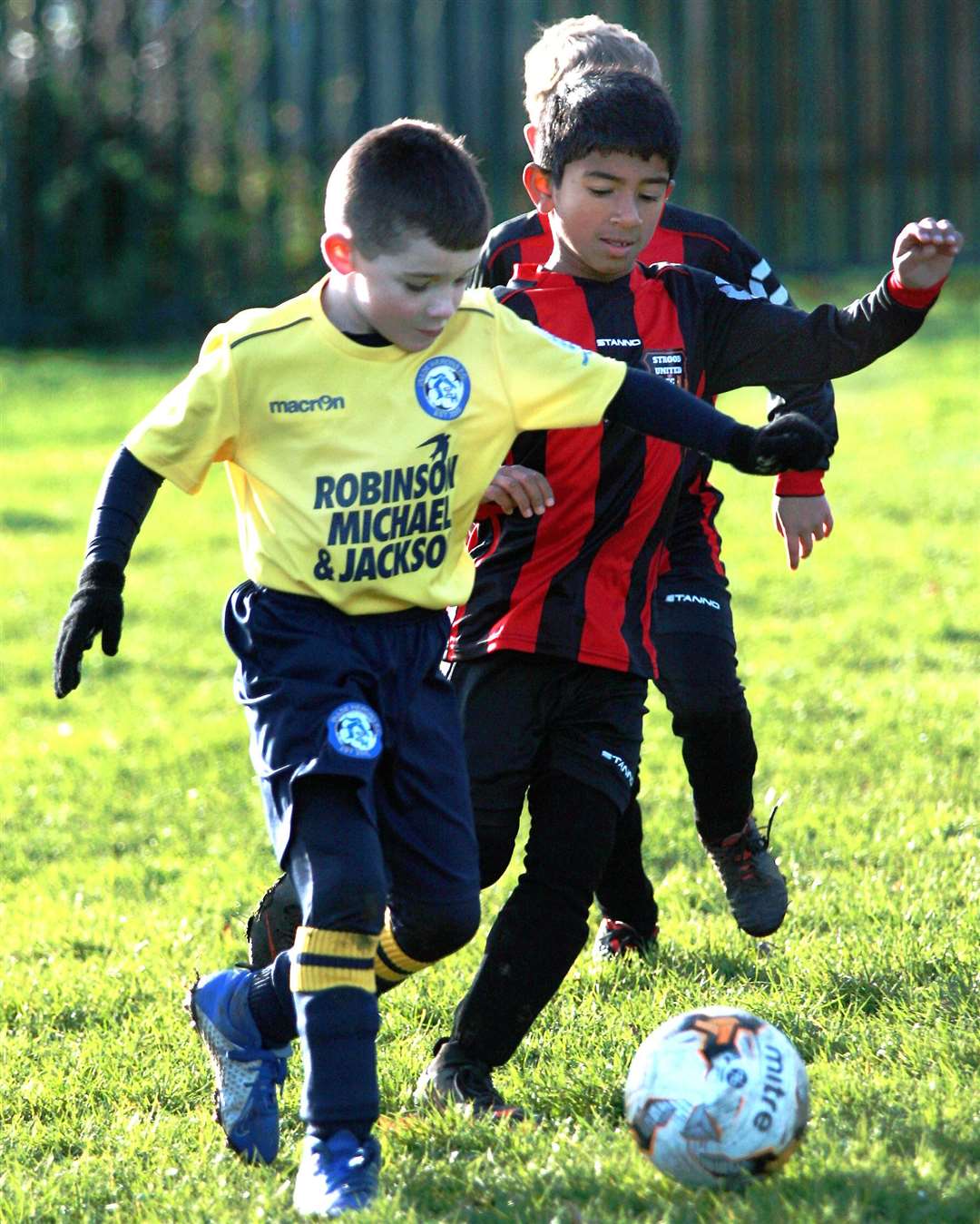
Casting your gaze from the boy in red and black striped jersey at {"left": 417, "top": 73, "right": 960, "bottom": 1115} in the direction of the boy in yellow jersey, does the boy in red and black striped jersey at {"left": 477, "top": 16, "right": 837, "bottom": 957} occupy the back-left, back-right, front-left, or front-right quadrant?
back-right

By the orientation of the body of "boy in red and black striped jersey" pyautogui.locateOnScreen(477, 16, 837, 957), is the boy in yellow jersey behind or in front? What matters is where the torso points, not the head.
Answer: in front

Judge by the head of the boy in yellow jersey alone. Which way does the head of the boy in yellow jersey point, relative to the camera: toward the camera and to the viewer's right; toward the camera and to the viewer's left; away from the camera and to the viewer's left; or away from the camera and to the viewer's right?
toward the camera and to the viewer's right

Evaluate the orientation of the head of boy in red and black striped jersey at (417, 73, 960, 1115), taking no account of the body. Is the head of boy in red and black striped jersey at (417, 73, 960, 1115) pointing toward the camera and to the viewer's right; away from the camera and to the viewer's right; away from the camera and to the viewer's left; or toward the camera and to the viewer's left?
toward the camera and to the viewer's right

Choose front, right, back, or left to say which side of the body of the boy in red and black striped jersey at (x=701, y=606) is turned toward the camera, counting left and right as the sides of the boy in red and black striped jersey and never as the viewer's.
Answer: front
